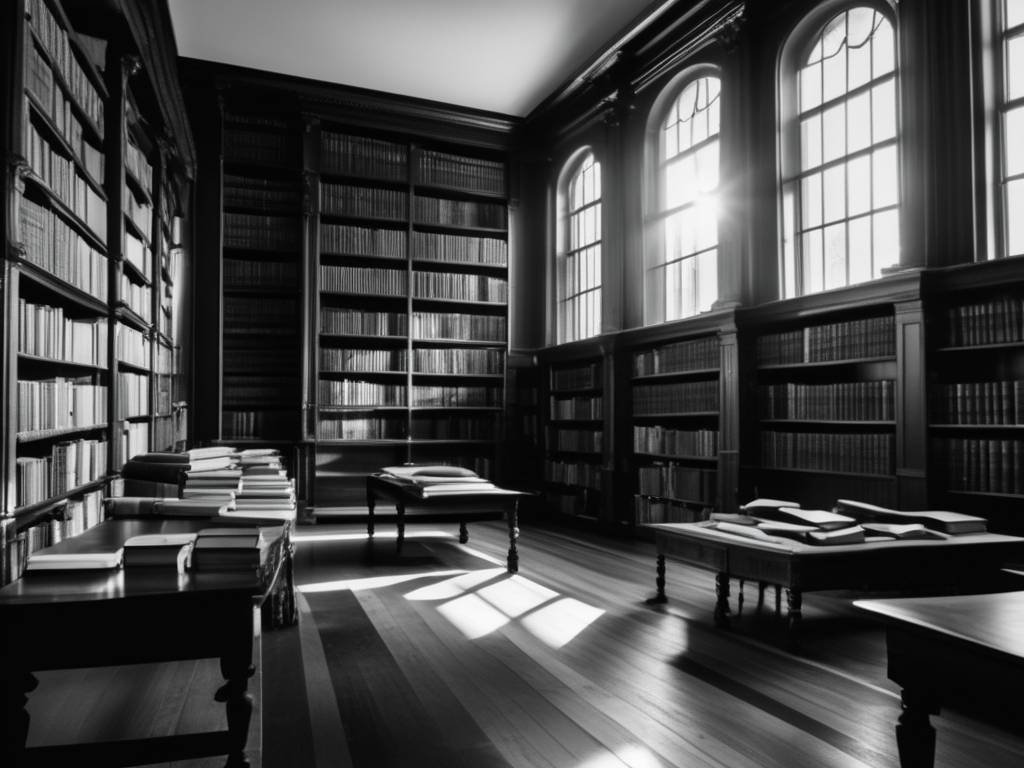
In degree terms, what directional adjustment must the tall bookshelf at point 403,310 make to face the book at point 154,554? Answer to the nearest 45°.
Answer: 0° — it already faces it

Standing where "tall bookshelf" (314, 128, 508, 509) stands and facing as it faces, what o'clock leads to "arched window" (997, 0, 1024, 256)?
The arched window is roughly at 11 o'clock from the tall bookshelf.

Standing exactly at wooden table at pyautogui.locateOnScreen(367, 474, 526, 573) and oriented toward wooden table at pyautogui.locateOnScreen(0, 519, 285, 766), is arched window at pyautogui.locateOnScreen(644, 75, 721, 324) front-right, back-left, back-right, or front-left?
back-left

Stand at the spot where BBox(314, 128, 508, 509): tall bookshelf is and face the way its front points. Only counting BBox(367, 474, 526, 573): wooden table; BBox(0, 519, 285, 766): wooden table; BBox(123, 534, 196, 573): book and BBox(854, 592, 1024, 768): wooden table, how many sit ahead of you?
4

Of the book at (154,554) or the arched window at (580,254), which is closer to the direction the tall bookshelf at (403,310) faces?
the book

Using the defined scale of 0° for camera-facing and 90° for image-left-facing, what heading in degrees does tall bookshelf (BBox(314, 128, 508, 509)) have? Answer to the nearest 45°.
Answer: approximately 0°

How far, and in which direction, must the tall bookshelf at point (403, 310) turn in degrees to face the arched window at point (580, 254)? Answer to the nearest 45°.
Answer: approximately 90° to its left

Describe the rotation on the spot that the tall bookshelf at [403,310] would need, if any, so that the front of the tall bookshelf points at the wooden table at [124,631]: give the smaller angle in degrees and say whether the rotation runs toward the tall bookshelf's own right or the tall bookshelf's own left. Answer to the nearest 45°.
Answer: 0° — it already faces it
